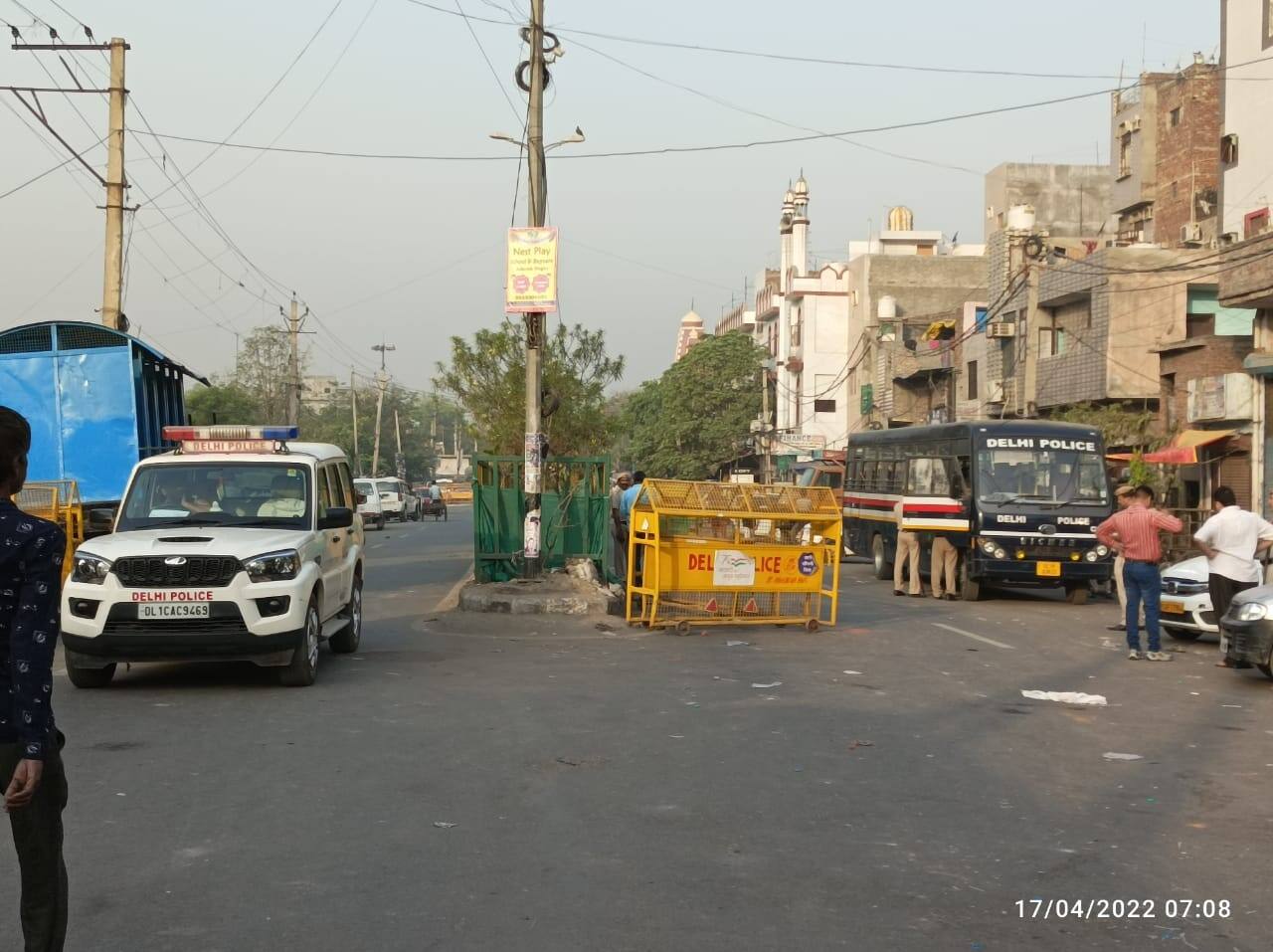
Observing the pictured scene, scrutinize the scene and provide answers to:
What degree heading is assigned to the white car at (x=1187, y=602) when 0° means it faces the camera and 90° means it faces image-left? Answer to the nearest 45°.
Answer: approximately 45°

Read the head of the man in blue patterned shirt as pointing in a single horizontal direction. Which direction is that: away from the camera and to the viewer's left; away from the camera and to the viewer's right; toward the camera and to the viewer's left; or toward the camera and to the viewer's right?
away from the camera and to the viewer's right

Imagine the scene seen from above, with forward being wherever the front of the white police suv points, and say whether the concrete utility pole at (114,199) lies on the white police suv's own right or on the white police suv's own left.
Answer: on the white police suv's own right

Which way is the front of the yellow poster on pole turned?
toward the camera

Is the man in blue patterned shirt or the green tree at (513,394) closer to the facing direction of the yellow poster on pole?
the man in blue patterned shirt

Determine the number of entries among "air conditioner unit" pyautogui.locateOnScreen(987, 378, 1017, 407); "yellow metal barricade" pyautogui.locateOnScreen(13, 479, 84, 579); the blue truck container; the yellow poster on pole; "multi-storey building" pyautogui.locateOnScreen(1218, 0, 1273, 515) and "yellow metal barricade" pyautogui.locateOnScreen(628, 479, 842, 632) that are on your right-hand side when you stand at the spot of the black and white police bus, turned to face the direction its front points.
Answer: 4

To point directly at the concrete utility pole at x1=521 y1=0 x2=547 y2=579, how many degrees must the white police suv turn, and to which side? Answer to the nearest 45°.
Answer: approximately 180°

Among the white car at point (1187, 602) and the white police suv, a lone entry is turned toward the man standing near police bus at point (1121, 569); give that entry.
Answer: the white car

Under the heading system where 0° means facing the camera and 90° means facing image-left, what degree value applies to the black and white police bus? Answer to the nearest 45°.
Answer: approximately 315°

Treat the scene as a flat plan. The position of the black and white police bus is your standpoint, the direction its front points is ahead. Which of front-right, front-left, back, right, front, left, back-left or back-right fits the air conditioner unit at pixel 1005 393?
back-left

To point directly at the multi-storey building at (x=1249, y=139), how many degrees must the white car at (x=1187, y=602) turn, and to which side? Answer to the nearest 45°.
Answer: approximately 135° to its right

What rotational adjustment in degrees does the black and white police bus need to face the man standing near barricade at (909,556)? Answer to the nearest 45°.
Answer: approximately 45° to its right

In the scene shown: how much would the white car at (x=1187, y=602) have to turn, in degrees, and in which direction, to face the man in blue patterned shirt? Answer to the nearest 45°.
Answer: approximately 45° to its left

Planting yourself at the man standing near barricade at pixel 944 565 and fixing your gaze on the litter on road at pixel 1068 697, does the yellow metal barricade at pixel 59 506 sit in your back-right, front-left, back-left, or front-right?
front-right

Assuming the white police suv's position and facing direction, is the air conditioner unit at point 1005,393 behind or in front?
behind
